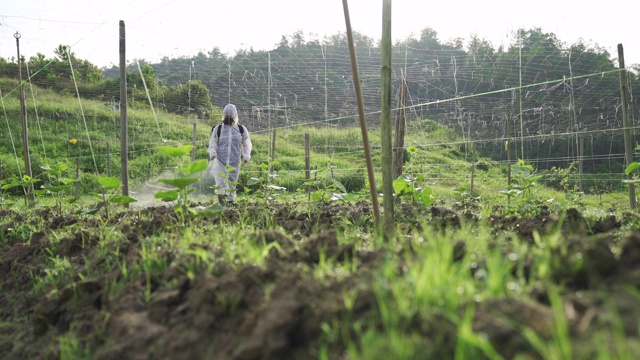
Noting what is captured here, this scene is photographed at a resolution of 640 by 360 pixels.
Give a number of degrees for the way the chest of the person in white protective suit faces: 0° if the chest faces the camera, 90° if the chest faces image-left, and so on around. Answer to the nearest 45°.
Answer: approximately 0°

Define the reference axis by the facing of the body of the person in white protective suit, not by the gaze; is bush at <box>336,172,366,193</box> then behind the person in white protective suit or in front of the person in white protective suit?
behind

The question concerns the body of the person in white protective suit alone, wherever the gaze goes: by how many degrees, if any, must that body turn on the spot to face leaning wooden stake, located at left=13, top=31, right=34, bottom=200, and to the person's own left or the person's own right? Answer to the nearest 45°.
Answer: approximately 135° to the person's own right
